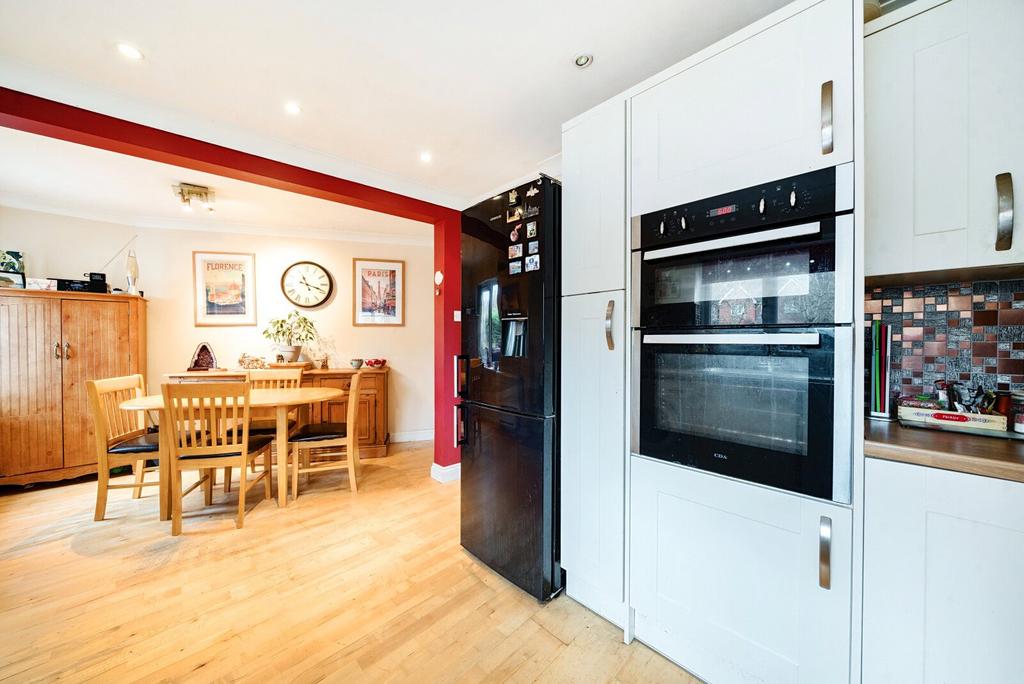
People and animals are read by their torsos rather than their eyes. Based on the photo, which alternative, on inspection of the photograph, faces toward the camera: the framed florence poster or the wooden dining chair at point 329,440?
the framed florence poster

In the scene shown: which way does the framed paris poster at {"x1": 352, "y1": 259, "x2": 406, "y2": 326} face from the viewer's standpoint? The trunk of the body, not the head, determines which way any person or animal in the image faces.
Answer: toward the camera

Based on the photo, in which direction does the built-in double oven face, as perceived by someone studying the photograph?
facing the viewer and to the left of the viewer

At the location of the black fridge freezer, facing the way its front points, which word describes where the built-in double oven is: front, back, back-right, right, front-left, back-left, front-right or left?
left

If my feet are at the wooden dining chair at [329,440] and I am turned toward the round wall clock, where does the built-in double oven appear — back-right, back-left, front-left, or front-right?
back-right

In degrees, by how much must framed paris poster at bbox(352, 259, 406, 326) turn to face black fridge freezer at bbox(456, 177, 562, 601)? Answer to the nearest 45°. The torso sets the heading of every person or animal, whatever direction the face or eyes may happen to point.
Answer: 0° — it already faces it

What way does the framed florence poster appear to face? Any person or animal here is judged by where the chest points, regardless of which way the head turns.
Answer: toward the camera

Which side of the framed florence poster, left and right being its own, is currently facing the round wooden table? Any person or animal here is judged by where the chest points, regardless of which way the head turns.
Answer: front

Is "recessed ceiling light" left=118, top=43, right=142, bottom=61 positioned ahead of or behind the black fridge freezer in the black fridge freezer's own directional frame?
ahead

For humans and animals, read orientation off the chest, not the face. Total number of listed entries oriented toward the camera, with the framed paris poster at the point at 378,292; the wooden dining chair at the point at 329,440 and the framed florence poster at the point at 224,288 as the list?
2

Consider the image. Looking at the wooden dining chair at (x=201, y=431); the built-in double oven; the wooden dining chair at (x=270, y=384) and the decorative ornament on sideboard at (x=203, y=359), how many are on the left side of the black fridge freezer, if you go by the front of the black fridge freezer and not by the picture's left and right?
1

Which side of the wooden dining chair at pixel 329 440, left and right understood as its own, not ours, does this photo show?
left

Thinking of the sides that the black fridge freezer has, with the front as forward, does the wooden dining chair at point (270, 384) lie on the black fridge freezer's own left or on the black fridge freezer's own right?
on the black fridge freezer's own right

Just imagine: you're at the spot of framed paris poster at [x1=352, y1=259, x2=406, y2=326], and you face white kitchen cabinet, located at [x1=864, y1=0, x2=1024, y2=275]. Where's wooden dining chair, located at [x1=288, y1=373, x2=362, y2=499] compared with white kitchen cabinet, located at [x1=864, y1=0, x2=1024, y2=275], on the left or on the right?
right

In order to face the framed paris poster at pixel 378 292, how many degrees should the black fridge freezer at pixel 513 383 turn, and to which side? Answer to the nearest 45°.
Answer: approximately 90° to its right

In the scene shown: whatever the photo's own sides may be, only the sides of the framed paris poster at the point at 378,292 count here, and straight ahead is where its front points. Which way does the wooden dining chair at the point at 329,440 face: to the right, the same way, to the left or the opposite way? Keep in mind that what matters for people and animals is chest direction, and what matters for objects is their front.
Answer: to the right

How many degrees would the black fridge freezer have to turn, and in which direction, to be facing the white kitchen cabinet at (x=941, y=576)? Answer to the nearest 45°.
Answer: approximately 90° to its left

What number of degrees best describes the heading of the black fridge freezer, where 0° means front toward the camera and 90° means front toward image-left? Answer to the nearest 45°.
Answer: approximately 45°
